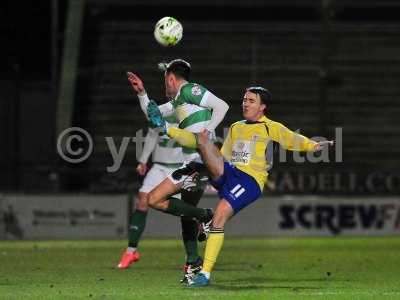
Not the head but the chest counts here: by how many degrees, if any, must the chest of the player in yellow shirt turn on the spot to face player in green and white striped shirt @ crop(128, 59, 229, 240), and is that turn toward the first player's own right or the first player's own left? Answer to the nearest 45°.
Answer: approximately 90° to the first player's own right

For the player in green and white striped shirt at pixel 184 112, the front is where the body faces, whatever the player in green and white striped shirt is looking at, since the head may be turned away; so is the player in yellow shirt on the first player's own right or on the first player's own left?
on the first player's own left

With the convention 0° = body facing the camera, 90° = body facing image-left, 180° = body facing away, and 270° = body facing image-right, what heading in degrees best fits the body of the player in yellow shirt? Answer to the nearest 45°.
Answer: approximately 45°

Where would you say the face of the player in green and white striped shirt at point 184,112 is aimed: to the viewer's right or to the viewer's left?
to the viewer's left

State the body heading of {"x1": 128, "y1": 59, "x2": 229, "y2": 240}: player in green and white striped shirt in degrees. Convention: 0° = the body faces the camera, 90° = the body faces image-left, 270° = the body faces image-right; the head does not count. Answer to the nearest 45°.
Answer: approximately 90°
